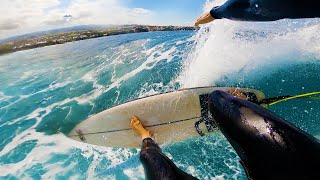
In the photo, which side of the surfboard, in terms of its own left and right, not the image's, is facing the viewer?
left
